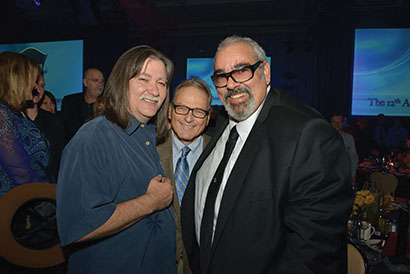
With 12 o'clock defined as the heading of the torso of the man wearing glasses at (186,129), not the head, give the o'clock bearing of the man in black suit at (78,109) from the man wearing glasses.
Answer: The man in black suit is roughly at 5 o'clock from the man wearing glasses.

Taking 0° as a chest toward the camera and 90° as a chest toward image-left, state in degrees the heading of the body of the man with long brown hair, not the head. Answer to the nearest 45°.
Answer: approximately 315°

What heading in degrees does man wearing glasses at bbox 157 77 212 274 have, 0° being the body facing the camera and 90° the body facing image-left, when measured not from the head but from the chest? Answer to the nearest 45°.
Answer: approximately 0°

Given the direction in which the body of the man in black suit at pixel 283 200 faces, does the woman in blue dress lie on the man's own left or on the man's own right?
on the man's own right

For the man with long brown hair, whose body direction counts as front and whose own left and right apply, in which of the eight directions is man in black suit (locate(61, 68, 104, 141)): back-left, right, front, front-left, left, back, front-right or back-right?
back-left

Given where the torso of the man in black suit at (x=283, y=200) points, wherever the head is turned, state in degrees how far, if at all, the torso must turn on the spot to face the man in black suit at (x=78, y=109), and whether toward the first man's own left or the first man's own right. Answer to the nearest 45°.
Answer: approximately 90° to the first man's own right

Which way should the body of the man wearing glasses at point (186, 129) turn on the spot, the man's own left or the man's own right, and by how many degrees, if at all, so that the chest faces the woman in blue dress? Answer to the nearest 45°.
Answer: approximately 90° to the man's own right

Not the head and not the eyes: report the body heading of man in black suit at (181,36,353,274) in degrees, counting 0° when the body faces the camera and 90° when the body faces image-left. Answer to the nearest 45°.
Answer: approximately 45°

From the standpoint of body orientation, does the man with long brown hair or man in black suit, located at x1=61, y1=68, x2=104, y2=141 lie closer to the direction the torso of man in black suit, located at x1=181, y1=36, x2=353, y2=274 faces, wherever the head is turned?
the man with long brown hair

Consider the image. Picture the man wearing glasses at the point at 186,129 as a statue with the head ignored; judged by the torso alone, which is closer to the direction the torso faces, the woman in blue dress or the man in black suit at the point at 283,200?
the man in black suit
